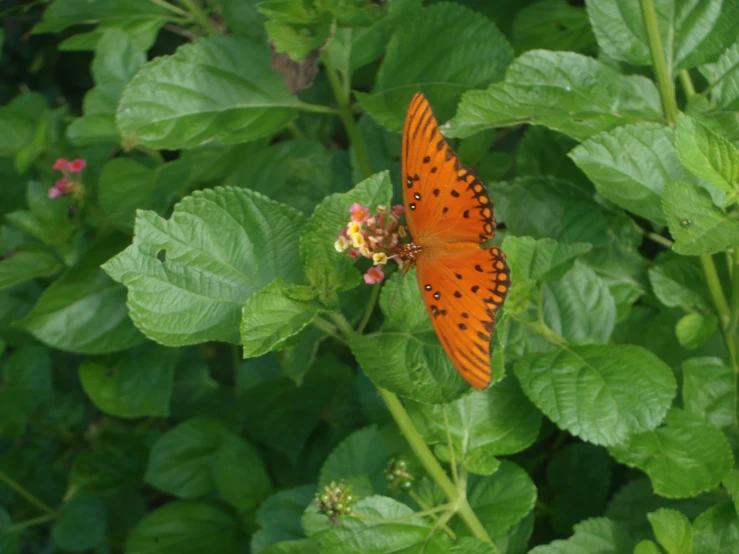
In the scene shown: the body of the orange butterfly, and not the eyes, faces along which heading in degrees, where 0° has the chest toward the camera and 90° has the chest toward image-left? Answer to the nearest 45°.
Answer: approximately 90°
